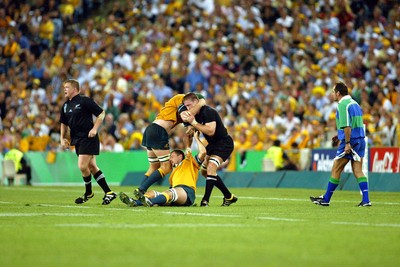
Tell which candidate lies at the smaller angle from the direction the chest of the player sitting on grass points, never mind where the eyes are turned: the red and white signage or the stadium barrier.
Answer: the stadium barrier

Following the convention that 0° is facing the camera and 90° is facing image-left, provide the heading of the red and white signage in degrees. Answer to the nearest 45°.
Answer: approximately 0°

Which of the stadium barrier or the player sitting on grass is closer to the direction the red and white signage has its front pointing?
the player sitting on grass

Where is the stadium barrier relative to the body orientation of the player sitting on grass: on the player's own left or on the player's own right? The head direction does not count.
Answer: on the player's own right

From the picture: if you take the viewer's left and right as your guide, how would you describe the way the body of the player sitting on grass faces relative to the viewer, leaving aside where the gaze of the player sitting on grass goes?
facing to the left of the viewer
